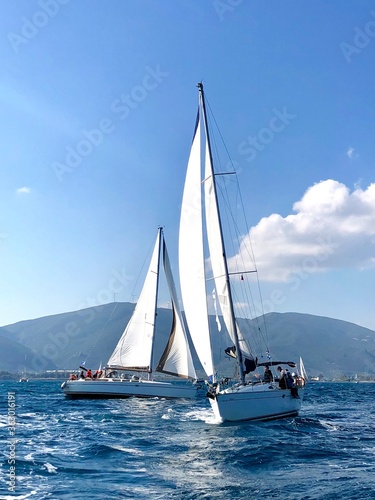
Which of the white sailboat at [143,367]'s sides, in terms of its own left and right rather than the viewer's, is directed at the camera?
right
